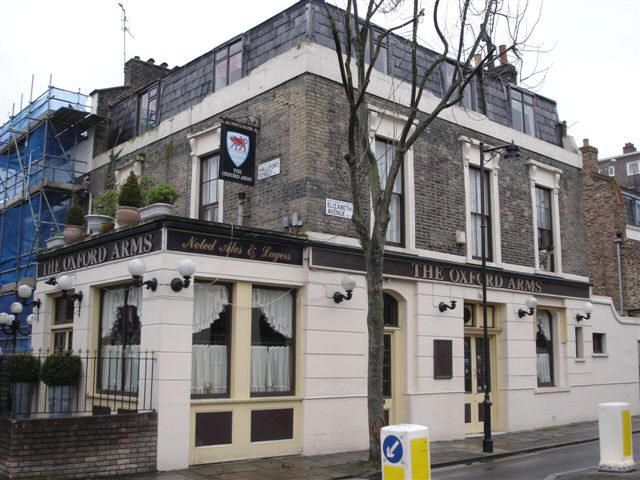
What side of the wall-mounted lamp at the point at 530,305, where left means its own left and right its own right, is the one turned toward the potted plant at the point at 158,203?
right

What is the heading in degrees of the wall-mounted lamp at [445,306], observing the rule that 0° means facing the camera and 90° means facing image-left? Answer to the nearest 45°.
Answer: approximately 315°

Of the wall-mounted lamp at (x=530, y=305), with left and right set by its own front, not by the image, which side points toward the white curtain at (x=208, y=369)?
right

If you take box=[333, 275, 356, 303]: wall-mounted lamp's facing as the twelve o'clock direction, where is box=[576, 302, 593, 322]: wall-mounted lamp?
box=[576, 302, 593, 322]: wall-mounted lamp is roughly at 9 o'clock from box=[333, 275, 356, 303]: wall-mounted lamp.

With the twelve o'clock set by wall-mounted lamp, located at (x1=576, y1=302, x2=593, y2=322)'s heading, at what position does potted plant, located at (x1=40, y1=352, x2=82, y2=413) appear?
The potted plant is roughly at 3 o'clock from the wall-mounted lamp.

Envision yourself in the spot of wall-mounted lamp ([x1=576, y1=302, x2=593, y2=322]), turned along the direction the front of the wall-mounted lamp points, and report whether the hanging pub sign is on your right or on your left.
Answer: on your right

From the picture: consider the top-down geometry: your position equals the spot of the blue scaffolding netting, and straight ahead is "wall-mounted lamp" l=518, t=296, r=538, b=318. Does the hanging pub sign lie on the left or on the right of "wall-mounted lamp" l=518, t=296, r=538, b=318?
right
